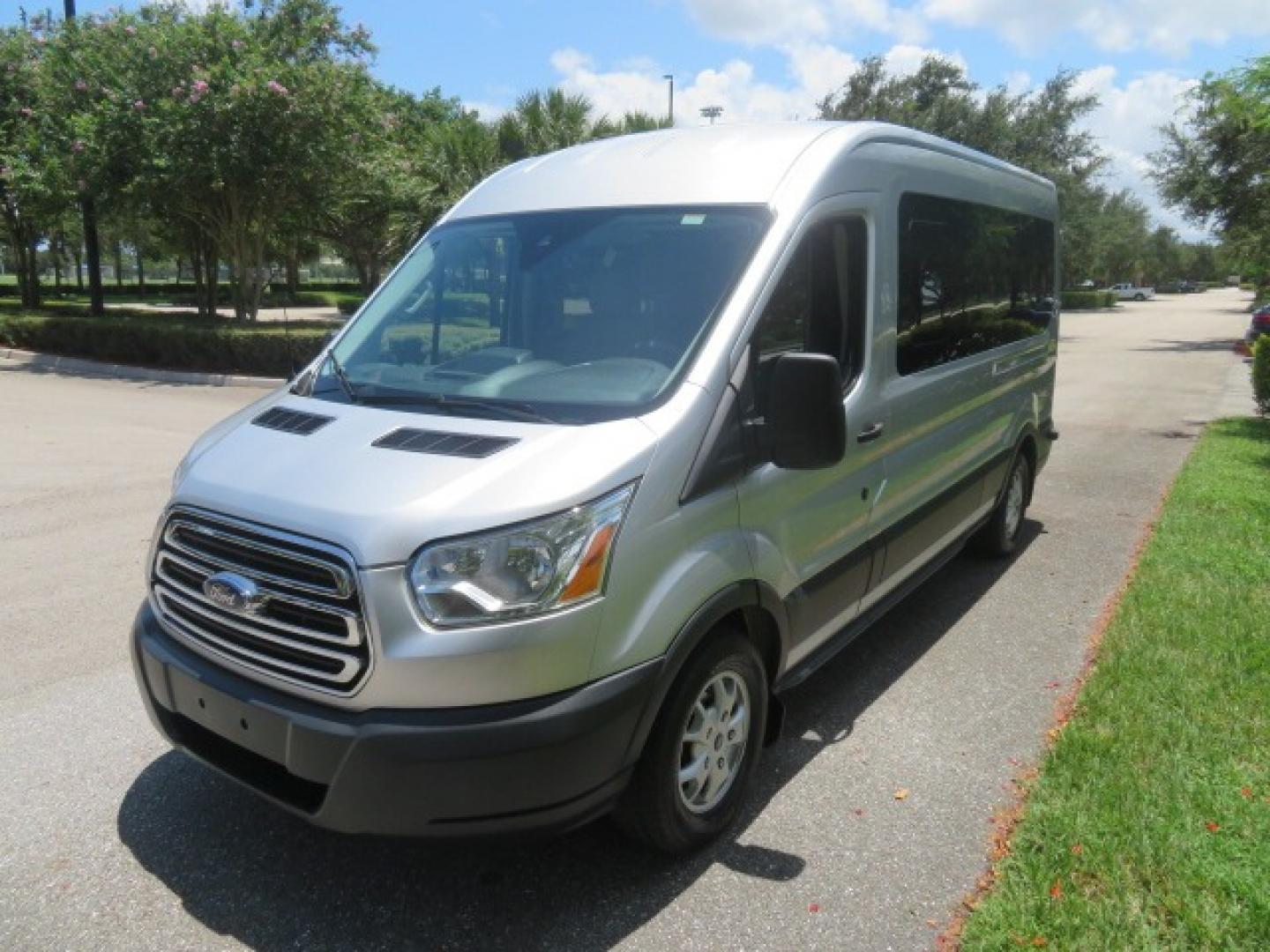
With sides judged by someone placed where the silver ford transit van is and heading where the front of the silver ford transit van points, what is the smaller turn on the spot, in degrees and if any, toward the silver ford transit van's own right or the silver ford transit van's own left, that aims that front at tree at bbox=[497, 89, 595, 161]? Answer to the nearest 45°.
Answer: approximately 135° to the silver ford transit van's own right

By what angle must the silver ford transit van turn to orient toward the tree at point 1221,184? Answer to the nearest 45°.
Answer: approximately 180°

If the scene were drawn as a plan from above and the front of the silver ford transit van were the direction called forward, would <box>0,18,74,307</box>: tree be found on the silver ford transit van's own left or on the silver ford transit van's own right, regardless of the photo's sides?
on the silver ford transit van's own right

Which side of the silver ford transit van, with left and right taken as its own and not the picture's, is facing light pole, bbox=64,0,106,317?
right

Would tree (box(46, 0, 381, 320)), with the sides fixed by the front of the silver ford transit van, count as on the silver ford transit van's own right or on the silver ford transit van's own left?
on the silver ford transit van's own right

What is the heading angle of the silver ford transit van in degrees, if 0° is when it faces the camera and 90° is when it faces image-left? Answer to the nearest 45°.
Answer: approximately 45°
